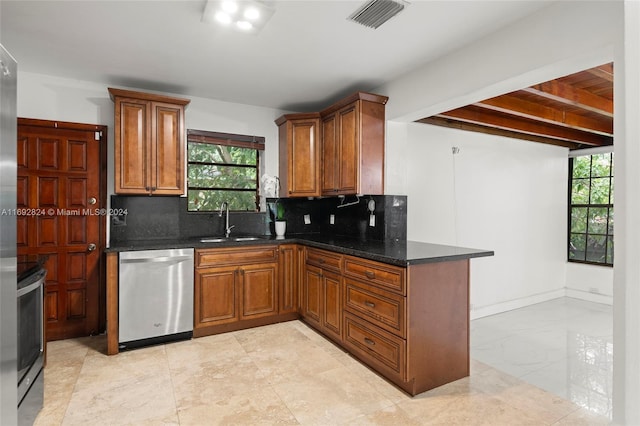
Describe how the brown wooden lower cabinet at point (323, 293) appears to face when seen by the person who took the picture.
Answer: facing the viewer and to the left of the viewer

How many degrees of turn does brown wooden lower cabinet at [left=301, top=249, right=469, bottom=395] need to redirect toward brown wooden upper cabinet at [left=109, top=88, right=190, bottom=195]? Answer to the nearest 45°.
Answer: approximately 45° to its right

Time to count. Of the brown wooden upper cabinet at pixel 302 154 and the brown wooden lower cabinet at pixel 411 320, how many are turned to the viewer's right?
0

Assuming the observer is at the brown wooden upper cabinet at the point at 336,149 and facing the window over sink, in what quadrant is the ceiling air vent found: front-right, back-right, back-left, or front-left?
back-left

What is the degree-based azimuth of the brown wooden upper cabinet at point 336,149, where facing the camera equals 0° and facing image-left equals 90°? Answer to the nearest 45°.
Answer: approximately 45°

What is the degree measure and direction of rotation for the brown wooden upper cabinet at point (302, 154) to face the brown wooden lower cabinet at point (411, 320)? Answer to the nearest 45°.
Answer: approximately 45° to its left

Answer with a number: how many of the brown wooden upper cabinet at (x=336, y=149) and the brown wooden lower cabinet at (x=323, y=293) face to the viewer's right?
0

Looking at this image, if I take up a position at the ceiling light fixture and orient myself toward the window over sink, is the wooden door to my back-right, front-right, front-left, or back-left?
front-left

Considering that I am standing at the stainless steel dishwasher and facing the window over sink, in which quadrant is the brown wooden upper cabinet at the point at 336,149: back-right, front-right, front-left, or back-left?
front-right

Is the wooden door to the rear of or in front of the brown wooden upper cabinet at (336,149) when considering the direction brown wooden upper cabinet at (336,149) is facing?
in front

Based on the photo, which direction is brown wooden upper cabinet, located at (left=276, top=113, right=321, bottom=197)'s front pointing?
toward the camera

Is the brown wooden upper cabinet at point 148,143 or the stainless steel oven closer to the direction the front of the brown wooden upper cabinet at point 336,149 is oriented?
the stainless steel oven
